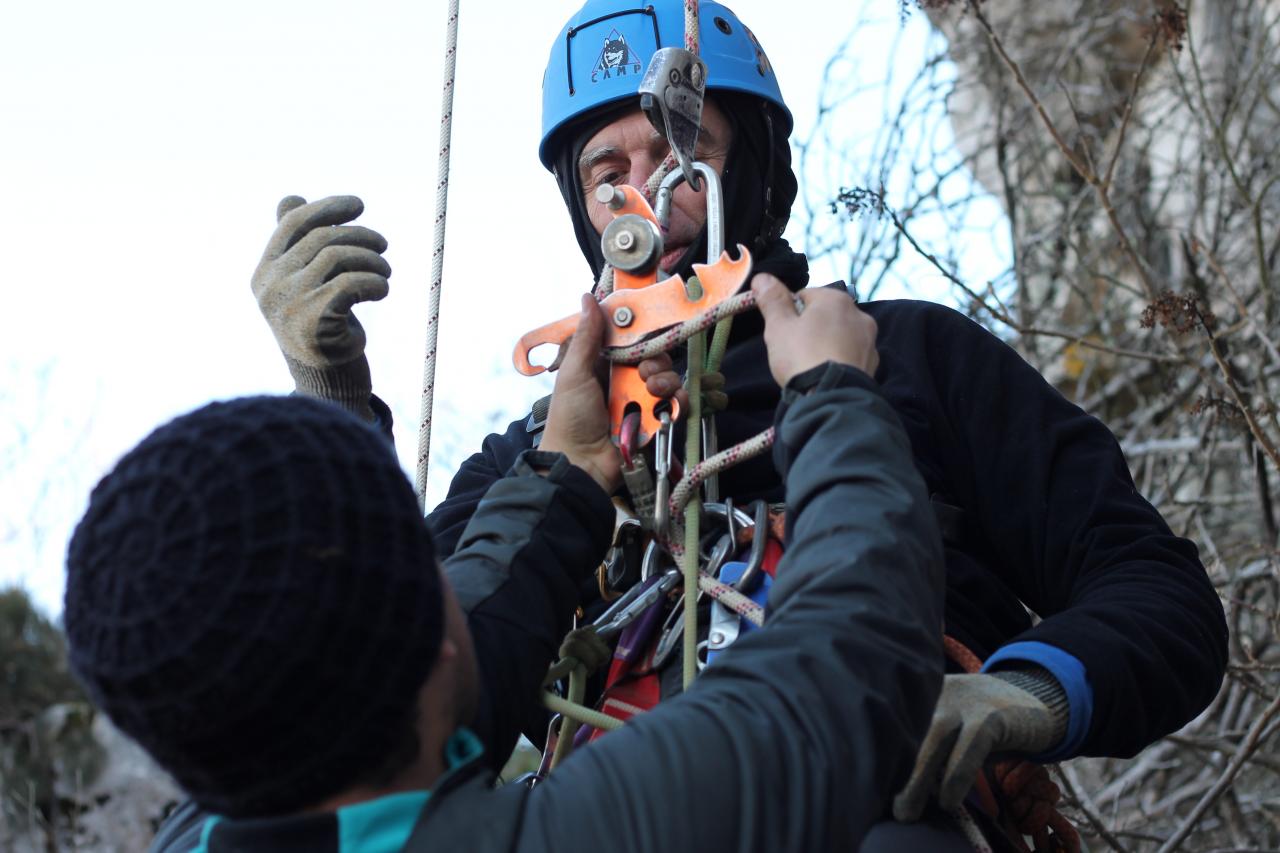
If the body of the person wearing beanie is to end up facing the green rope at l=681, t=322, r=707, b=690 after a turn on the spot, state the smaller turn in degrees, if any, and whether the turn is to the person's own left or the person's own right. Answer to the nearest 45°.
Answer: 0° — they already face it

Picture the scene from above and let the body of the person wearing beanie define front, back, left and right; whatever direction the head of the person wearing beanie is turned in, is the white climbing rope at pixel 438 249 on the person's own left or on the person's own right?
on the person's own left

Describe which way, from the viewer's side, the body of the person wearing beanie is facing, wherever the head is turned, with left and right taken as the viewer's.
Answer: facing away from the viewer and to the right of the viewer

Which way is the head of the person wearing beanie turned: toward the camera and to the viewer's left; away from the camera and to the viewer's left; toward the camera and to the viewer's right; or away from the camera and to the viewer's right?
away from the camera and to the viewer's right
